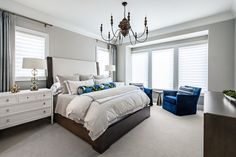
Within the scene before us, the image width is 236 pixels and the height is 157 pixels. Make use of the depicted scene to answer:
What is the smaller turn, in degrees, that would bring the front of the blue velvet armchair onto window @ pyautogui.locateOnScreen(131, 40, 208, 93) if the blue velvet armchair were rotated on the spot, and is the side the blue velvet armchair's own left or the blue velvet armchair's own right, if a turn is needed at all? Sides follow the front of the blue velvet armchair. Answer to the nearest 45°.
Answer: approximately 135° to the blue velvet armchair's own right

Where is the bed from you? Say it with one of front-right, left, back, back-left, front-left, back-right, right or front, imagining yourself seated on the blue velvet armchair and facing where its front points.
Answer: front

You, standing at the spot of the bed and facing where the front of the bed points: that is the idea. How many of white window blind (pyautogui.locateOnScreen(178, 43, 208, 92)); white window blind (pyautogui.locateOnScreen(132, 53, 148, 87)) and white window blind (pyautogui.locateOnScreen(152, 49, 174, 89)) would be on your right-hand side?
0

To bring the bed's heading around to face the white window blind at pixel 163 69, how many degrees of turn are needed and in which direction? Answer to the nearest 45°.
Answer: approximately 90° to its left

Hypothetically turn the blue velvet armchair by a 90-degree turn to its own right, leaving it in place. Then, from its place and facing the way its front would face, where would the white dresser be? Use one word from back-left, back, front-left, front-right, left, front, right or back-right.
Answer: left

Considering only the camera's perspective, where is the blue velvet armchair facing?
facing the viewer and to the left of the viewer

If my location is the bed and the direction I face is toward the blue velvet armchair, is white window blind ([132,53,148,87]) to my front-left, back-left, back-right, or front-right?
front-left

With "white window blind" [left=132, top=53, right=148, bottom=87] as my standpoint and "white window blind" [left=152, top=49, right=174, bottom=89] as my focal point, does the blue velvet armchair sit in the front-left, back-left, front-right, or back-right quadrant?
front-right

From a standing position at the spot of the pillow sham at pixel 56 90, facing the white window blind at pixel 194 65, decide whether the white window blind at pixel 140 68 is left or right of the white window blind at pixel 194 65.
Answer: left

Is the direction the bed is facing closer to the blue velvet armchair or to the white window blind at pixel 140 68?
the blue velvet armchair

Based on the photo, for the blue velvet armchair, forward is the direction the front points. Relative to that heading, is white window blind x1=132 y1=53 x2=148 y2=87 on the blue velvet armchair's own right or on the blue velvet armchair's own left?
on the blue velvet armchair's own right

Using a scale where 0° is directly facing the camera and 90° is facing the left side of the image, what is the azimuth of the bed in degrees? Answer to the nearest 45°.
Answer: approximately 315°

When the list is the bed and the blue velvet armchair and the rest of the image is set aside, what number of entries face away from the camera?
0
